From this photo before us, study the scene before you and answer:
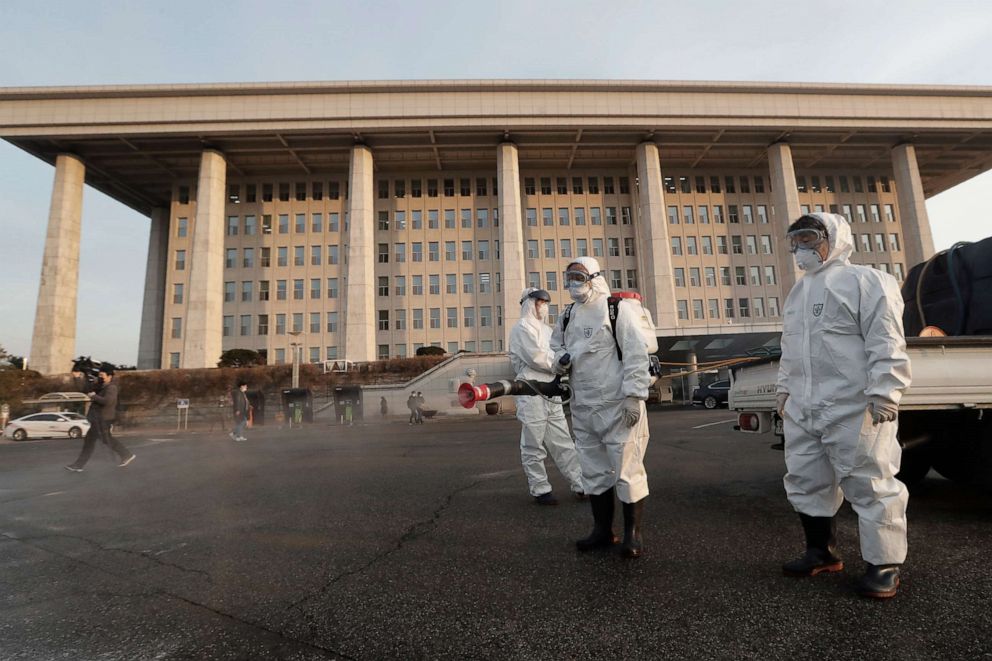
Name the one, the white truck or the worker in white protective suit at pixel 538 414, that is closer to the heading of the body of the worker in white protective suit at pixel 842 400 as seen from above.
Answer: the worker in white protective suit

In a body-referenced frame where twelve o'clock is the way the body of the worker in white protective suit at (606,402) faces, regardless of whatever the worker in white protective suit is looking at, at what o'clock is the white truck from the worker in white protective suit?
The white truck is roughly at 7 o'clock from the worker in white protective suit.

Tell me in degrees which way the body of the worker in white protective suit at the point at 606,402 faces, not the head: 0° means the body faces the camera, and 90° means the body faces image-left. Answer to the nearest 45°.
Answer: approximately 45°

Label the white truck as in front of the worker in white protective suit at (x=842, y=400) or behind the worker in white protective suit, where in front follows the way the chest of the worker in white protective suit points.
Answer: behind

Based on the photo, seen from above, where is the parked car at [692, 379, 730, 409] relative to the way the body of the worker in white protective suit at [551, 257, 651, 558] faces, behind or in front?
behind

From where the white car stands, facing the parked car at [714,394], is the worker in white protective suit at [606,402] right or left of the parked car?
right

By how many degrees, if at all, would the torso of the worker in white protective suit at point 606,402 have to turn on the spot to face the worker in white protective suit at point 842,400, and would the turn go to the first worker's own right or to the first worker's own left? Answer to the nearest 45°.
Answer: approximately 135° to the first worker's own left

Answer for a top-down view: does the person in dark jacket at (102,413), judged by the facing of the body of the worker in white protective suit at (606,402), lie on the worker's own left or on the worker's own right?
on the worker's own right

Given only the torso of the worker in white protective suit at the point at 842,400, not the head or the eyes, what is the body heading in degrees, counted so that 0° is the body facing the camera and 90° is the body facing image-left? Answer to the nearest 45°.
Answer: approximately 45°
